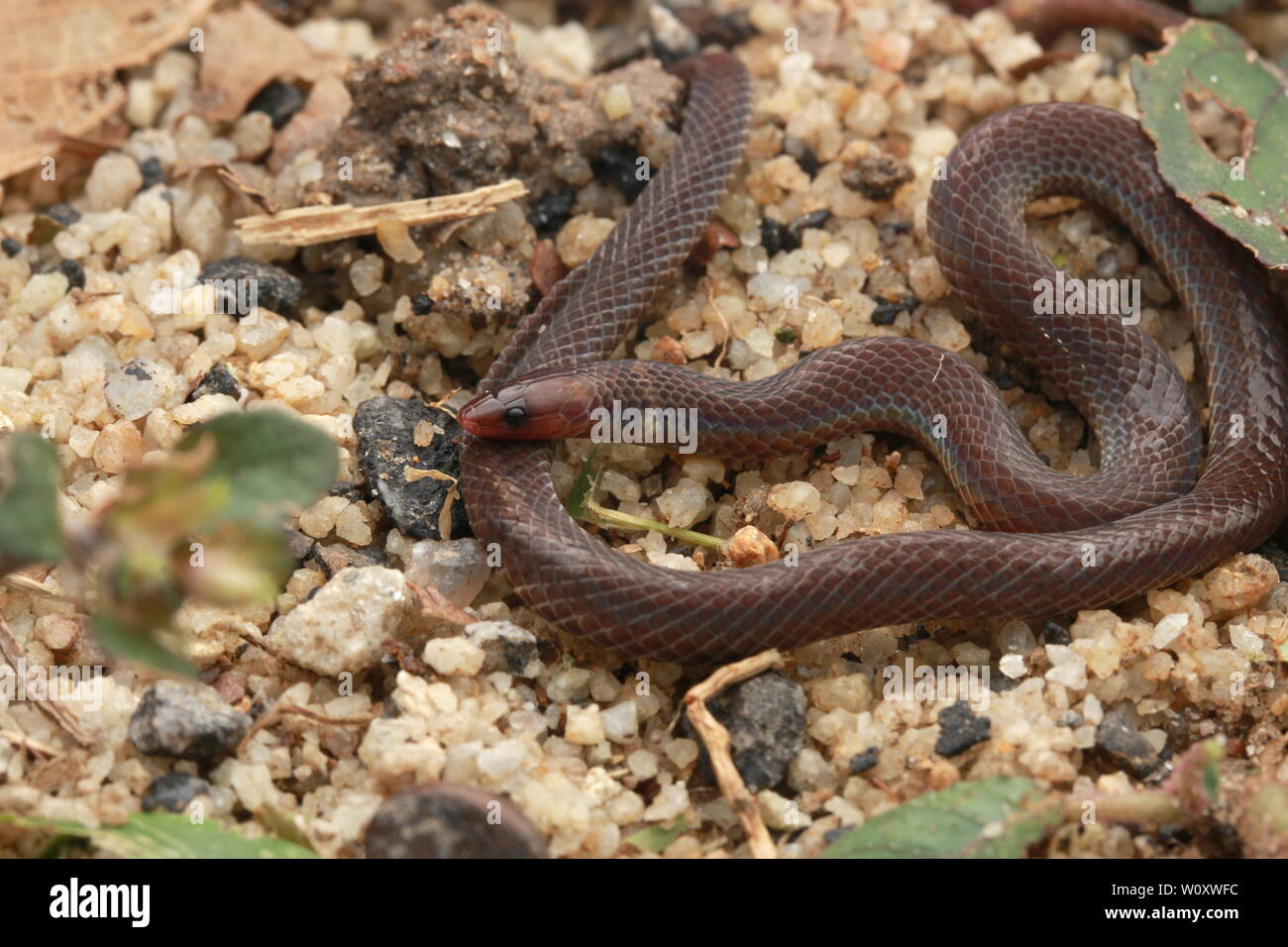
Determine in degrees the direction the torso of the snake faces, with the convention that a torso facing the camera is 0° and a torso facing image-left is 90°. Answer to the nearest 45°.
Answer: approximately 90°

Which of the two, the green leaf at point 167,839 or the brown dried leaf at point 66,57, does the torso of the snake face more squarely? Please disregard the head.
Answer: the brown dried leaf

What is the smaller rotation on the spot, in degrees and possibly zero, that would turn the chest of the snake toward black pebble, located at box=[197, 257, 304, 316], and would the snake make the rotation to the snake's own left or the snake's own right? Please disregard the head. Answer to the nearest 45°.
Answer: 0° — it already faces it

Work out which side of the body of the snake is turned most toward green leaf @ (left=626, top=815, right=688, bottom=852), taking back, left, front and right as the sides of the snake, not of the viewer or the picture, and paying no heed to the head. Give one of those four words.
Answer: left

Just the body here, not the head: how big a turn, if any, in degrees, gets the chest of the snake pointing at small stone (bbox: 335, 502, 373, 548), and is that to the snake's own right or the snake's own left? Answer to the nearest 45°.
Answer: approximately 45° to the snake's own left

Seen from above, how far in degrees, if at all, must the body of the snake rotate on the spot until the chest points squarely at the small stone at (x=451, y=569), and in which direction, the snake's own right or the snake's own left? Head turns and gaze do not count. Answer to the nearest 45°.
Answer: approximately 45° to the snake's own left

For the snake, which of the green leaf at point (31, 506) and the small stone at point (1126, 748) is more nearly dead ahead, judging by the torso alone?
the green leaf

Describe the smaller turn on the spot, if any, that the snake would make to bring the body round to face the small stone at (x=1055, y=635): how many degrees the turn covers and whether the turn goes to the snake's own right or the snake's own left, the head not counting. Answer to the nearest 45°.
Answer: approximately 135° to the snake's own left

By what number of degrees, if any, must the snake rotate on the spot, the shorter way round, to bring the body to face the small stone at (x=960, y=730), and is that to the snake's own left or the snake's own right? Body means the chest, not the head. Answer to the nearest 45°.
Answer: approximately 90° to the snake's own left

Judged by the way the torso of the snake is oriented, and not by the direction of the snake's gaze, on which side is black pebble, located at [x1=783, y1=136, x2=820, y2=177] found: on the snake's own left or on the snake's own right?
on the snake's own right
